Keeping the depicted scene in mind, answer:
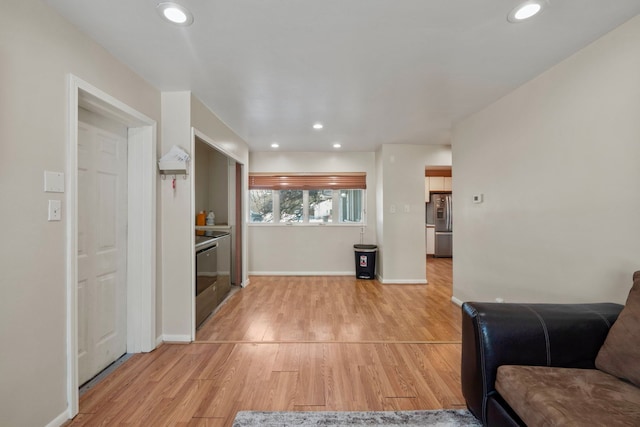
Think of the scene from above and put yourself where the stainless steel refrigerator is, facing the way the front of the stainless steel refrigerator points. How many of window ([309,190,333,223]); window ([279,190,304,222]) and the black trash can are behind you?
0

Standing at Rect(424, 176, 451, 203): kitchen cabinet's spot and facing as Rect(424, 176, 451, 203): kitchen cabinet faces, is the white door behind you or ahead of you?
ahead

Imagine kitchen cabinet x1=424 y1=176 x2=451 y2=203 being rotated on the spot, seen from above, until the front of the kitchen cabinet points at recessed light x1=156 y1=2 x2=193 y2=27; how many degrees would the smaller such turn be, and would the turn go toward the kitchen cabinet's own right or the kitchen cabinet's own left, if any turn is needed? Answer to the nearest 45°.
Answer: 0° — it already faces it

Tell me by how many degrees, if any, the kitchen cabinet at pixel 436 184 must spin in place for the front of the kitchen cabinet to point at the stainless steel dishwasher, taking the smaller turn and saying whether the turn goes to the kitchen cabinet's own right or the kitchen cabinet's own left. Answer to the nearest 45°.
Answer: approximately 45° to the kitchen cabinet's own right

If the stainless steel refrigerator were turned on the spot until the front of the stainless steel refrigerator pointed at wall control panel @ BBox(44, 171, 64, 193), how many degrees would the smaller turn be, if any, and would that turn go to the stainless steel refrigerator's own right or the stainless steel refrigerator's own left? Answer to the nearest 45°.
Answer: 0° — it already faces it

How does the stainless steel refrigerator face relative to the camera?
toward the camera

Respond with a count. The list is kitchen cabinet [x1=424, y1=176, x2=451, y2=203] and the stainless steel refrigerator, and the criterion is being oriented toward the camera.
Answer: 2

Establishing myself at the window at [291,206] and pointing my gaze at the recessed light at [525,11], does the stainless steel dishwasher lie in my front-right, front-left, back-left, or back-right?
front-right

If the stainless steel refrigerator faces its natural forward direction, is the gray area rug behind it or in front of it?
in front

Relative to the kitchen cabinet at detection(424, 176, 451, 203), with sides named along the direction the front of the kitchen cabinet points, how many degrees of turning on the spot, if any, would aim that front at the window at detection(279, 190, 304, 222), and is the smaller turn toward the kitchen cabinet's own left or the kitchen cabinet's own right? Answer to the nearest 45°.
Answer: approximately 45° to the kitchen cabinet's own right

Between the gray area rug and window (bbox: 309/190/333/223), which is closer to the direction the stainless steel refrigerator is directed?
the gray area rug

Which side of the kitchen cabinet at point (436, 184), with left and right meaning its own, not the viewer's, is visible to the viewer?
front

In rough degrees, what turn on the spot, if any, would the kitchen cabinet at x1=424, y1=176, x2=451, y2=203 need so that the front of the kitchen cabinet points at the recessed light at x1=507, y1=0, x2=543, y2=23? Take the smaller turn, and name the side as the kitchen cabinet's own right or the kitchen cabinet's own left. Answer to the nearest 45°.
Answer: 0° — it already faces it

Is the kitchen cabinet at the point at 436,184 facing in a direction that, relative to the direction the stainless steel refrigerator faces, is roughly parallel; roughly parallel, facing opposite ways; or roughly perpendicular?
roughly parallel

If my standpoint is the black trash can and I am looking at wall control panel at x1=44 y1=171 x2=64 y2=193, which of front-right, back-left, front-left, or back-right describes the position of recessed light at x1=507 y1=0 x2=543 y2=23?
front-left

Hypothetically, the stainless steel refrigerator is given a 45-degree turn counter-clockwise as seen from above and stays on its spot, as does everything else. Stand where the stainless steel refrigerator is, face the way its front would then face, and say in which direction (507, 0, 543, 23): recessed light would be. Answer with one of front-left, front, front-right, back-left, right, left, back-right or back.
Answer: front-right

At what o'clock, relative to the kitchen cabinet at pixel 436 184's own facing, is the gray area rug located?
The gray area rug is roughly at 12 o'clock from the kitchen cabinet.
